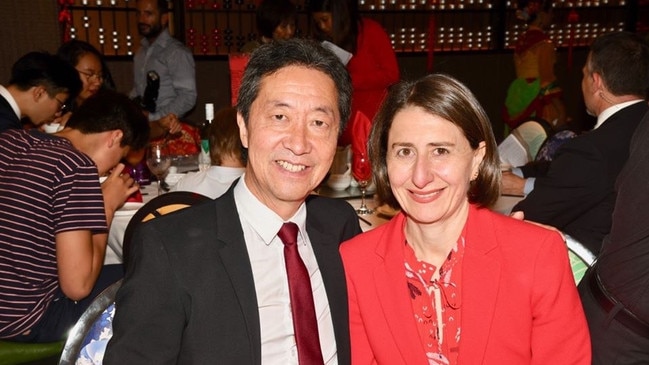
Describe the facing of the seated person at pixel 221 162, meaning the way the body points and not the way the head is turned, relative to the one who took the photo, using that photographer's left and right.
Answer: facing away from the viewer

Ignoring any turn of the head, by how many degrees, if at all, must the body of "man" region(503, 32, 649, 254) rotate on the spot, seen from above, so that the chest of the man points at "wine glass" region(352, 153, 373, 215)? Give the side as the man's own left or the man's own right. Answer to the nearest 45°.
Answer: approximately 45° to the man's own left

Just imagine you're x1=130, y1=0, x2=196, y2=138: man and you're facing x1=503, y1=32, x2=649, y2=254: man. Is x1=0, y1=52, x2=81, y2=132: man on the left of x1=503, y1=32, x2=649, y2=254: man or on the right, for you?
right

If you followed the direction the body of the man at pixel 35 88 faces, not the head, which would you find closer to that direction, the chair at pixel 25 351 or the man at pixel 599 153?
the man

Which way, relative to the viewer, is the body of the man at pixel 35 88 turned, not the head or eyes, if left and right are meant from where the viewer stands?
facing to the right of the viewer

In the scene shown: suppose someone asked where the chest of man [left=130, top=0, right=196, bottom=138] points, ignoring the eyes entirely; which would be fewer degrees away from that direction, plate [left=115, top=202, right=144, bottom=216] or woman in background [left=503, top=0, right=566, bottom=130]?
the plate

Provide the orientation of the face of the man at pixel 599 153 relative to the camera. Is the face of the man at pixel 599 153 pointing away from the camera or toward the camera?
away from the camera

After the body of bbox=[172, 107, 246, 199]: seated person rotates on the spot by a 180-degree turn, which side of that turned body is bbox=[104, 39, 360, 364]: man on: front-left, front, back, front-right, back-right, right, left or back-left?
front

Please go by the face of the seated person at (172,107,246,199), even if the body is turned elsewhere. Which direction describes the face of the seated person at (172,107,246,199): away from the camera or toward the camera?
away from the camera

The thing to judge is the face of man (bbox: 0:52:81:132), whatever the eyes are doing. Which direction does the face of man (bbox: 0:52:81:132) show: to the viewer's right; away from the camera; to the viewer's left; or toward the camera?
to the viewer's right
